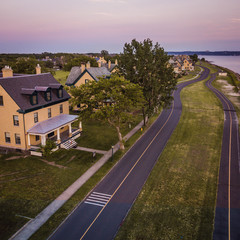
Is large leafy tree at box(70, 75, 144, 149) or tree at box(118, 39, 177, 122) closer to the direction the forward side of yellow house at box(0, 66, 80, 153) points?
the large leafy tree

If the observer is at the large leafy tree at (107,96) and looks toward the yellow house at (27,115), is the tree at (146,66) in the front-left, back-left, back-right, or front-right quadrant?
back-right

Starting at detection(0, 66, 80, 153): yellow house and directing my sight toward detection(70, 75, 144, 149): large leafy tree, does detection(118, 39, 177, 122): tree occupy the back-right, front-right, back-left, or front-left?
front-left

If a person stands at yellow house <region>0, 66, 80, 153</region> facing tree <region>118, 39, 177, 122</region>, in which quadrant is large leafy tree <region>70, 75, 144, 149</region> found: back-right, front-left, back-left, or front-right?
front-right

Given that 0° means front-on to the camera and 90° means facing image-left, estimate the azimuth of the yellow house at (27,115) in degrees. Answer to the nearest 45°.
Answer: approximately 315°

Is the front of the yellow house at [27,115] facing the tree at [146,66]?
no

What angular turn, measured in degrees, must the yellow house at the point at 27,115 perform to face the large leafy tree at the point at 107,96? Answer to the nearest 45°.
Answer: approximately 45° to its left
